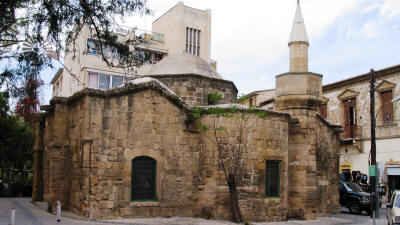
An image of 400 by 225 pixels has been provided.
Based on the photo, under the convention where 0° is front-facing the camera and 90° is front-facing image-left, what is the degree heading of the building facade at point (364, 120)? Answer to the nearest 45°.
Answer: approximately 45°

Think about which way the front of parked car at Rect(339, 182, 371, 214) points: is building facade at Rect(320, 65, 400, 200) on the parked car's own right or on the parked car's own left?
on the parked car's own left

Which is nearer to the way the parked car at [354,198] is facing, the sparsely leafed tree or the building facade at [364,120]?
the sparsely leafed tree

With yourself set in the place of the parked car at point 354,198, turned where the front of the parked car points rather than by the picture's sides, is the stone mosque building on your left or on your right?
on your right

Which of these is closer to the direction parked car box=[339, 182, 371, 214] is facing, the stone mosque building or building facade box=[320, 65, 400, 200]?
the stone mosque building

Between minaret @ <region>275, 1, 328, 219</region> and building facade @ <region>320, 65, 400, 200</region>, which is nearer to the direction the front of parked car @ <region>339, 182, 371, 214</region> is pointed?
the minaret
